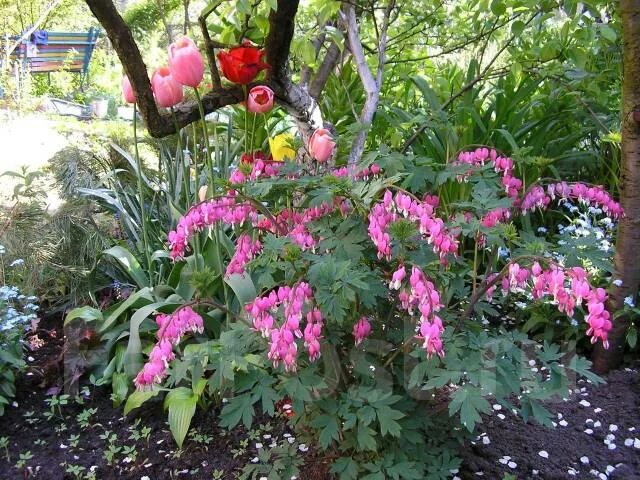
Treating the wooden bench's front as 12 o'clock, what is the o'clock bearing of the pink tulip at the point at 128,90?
The pink tulip is roughly at 12 o'clock from the wooden bench.

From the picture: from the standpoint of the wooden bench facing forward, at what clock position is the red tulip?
The red tulip is roughly at 12 o'clock from the wooden bench.

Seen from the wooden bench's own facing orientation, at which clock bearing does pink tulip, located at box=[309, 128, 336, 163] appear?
The pink tulip is roughly at 12 o'clock from the wooden bench.

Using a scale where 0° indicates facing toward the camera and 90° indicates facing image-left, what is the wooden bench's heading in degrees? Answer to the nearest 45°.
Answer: approximately 0°

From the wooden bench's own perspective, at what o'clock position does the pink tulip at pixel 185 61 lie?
The pink tulip is roughly at 12 o'clock from the wooden bench.

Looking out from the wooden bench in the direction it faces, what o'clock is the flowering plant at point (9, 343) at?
The flowering plant is roughly at 12 o'clock from the wooden bench.
